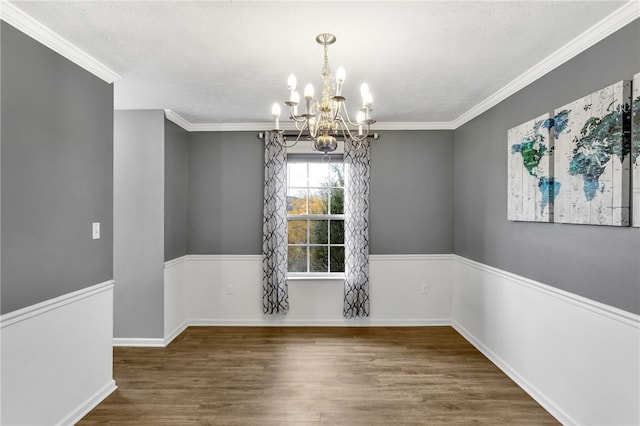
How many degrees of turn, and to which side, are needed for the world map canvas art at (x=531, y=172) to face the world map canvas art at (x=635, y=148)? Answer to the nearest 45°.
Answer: approximately 90° to its left

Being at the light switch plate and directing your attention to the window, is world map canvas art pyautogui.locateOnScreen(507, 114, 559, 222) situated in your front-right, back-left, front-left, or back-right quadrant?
front-right

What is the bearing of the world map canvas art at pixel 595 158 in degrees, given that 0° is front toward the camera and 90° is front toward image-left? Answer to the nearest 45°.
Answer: approximately 45°

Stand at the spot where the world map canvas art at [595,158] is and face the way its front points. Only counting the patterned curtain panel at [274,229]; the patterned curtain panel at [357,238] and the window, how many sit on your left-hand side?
0

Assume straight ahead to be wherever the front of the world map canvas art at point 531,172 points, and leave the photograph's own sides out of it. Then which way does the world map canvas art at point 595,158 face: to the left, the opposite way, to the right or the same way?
the same way

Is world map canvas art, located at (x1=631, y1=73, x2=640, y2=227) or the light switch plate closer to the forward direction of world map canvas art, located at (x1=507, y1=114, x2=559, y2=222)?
the light switch plate

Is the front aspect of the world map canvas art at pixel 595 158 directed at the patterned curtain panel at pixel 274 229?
no

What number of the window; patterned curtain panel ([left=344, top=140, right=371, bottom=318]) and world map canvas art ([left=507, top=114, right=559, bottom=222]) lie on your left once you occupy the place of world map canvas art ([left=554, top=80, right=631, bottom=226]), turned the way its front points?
0

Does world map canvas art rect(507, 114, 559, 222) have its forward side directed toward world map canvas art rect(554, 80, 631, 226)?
no

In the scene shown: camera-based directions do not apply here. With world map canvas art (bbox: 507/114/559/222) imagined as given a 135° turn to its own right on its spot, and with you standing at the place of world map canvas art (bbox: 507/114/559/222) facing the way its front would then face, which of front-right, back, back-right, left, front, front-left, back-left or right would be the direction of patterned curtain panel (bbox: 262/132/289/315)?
left

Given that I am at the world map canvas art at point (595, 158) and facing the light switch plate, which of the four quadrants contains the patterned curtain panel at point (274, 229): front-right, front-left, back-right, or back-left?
front-right

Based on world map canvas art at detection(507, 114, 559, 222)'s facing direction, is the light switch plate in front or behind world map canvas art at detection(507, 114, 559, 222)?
in front

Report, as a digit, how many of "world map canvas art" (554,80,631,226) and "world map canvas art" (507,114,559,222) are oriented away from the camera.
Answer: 0

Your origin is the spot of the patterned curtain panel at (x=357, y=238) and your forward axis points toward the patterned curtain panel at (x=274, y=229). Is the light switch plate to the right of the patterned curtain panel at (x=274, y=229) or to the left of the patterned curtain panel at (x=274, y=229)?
left

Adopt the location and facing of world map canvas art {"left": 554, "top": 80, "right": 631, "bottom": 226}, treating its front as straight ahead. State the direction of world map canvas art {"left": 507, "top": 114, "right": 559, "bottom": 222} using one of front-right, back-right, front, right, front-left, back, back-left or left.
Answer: right

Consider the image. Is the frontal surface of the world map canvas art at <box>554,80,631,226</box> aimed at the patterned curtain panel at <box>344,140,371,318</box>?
no

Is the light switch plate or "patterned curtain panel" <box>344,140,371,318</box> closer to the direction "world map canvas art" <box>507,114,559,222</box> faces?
the light switch plate

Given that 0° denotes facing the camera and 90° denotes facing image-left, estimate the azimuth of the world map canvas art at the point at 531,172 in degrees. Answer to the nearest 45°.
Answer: approximately 45°

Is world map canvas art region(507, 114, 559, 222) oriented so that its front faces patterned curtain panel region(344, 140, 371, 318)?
no

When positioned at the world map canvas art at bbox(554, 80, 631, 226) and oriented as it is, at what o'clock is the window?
The window is roughly at 2 o'clock from the world map canvas art.
